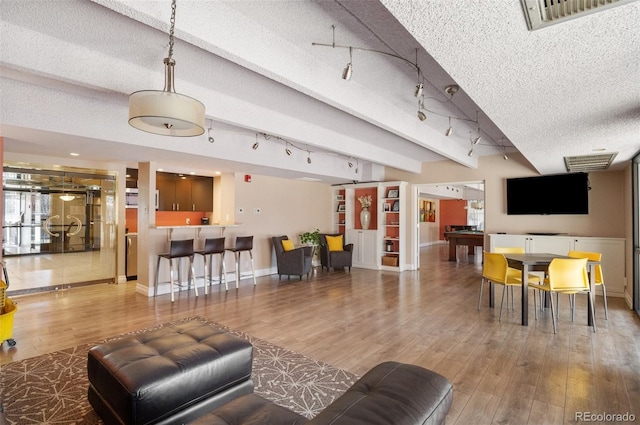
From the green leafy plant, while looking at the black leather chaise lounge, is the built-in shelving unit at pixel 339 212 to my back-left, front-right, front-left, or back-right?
back-left

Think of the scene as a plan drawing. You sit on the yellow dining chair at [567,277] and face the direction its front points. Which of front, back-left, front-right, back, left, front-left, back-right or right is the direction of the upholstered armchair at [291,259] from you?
front-left

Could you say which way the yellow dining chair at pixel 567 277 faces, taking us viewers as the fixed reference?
facing away from the viewer and to the left of the viewer

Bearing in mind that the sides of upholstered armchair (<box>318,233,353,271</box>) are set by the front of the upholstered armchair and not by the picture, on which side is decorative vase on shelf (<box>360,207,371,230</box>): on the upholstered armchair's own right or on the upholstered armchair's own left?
on the upholstered armchair's own left

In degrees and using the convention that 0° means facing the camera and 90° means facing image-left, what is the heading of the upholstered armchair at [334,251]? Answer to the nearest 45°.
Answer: approximately 315°

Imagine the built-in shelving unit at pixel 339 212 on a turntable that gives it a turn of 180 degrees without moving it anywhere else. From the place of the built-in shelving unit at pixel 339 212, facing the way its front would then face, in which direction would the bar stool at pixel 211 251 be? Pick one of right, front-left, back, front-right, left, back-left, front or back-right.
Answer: back-left

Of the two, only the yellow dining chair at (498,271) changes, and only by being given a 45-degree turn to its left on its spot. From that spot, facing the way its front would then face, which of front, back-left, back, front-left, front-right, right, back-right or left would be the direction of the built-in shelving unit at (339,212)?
front-left

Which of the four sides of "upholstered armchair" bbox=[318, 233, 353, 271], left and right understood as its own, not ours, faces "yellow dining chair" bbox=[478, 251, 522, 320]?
front

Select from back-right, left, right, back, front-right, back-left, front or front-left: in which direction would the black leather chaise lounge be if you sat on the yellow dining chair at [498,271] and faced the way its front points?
back-right

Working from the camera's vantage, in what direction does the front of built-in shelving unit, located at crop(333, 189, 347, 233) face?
facing the viewer

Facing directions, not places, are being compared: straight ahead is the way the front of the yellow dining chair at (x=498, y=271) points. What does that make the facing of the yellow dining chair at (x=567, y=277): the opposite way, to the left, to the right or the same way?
to the left

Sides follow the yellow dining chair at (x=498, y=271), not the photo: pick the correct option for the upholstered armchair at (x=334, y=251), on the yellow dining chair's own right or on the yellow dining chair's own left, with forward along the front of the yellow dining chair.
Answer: on the yellow dining chair's own left

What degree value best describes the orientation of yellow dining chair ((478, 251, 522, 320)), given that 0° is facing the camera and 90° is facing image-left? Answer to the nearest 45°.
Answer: approximately 225°

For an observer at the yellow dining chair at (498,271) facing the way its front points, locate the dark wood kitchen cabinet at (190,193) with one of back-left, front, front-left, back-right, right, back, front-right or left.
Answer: back-left

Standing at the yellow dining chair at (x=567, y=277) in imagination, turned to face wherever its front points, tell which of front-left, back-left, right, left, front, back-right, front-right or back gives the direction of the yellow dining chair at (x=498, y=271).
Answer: front-left
